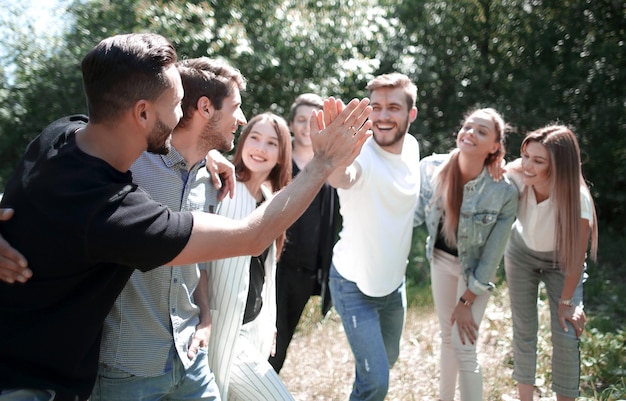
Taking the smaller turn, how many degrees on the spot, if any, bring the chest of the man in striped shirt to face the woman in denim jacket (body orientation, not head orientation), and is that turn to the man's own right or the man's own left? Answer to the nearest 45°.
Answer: approximately 90° to the man's own left

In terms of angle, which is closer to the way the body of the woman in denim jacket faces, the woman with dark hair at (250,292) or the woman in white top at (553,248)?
the woman with dark hair

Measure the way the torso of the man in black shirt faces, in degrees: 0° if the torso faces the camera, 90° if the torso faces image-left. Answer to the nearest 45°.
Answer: approximately 225°

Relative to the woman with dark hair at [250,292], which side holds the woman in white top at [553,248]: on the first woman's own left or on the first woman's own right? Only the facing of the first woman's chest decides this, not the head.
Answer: on the first woman's own left

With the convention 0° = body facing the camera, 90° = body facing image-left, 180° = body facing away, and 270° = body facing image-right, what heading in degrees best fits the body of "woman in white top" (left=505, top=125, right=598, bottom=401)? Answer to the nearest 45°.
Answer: approximately 45°

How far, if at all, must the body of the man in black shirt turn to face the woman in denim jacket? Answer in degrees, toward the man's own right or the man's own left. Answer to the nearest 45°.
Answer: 0° — they already face them

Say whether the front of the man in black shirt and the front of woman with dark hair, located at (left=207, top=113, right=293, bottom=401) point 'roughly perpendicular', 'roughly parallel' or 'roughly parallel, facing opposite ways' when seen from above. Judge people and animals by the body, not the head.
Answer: roughly perpendicular

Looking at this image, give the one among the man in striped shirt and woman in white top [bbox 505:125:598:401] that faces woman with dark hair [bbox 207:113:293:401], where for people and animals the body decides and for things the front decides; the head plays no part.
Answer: the woman in white top

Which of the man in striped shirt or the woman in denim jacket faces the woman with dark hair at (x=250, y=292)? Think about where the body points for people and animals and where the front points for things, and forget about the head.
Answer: the woman in denim jacket

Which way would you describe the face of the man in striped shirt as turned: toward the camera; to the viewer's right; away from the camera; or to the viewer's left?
to the viewer's right
